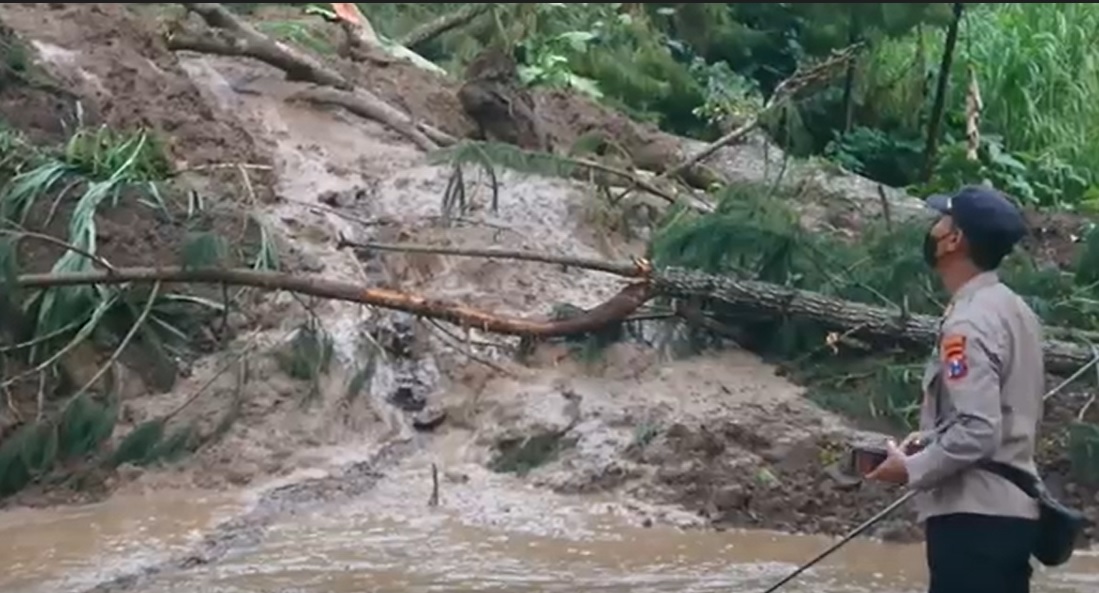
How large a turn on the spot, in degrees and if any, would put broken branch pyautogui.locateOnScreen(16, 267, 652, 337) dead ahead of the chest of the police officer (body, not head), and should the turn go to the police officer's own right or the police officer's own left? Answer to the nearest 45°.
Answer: approximately 45° to the police officer's own right

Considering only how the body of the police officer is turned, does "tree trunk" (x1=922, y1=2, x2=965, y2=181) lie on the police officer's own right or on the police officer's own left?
on the police officer's own right

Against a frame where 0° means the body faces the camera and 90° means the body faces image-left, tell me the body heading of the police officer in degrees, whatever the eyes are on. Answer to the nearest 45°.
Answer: approximately 90°

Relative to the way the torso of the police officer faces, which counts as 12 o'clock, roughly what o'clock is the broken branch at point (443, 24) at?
The broken branch is roughly at 2 o'clock from the police officer.

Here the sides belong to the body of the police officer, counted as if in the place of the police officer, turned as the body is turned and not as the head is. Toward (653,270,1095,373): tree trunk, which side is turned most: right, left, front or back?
right
